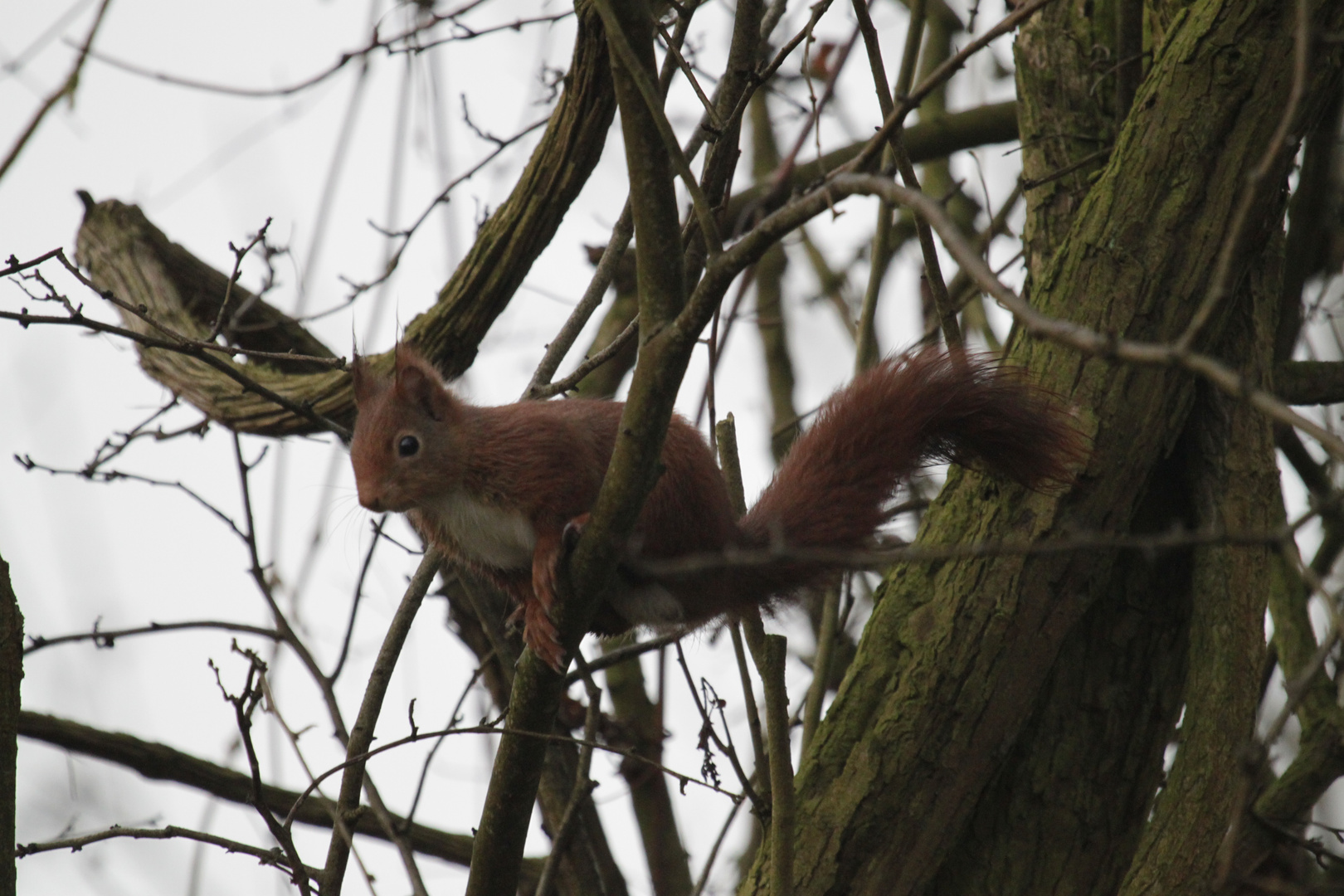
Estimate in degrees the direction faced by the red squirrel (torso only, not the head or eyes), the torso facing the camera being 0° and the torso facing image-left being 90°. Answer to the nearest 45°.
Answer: approximately 90°

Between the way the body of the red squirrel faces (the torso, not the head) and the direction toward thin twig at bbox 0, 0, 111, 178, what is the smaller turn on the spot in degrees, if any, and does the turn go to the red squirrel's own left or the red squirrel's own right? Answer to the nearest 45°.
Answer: approximately 45° to the red squirrel's own left

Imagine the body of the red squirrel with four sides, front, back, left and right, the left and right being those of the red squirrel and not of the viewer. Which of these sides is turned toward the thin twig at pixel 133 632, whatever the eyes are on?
front

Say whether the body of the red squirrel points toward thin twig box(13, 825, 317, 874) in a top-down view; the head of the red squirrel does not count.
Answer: yes
